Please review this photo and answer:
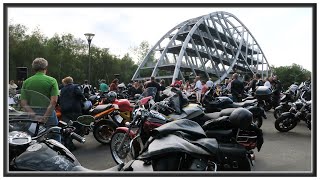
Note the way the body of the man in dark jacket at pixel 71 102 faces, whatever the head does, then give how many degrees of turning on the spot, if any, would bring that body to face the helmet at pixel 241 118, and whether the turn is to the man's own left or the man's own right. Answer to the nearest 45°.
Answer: approximately 135° to the man's own right

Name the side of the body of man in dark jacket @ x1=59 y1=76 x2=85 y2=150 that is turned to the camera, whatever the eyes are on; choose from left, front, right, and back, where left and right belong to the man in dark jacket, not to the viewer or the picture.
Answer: back

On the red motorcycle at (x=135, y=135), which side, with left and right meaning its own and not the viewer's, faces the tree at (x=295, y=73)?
back

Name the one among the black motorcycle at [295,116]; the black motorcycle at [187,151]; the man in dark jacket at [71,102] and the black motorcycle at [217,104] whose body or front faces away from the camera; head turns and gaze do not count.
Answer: the man in dark jacket

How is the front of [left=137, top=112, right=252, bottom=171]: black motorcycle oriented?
to the viewer's left

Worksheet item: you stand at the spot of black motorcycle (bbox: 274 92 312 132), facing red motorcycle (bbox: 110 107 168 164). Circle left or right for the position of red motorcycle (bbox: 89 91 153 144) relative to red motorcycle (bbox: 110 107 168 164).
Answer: right

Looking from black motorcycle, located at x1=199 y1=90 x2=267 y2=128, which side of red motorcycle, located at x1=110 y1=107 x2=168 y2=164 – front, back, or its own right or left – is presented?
back

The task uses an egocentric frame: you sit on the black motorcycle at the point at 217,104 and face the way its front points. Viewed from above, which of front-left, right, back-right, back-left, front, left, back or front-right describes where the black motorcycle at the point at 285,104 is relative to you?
back-right

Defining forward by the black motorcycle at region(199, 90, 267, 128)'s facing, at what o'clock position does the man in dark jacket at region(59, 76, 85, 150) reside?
The man in dark jacket is roughly at 11 o'clock from the black motorcycle.

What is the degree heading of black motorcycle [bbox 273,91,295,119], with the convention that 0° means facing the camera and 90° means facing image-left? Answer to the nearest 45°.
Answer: approximately 45°
